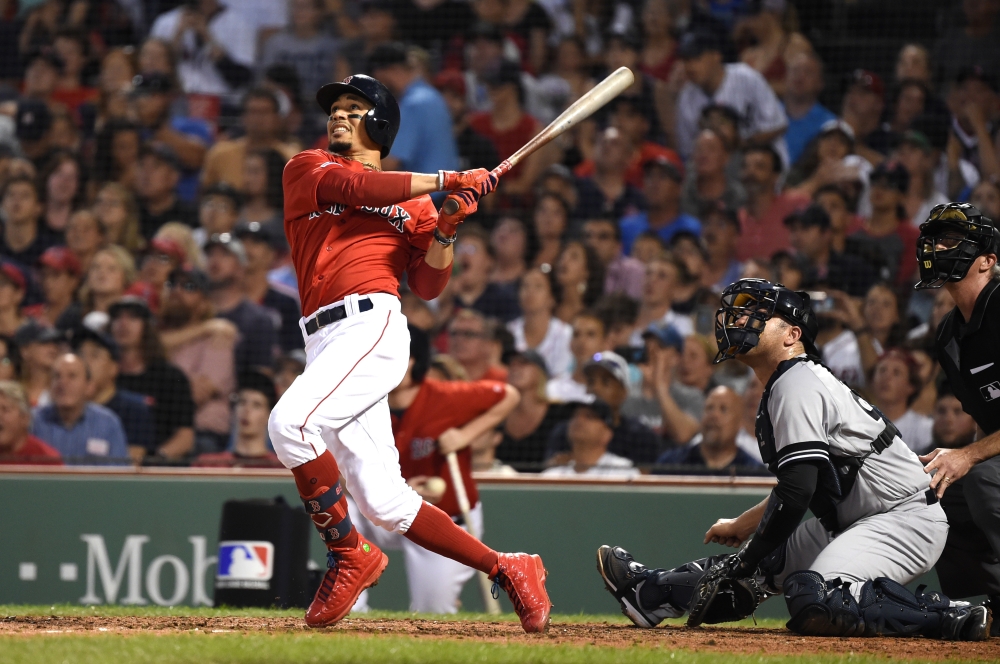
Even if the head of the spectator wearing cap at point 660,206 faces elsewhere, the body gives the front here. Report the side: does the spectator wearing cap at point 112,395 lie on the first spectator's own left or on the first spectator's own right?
on the first spectator's own right

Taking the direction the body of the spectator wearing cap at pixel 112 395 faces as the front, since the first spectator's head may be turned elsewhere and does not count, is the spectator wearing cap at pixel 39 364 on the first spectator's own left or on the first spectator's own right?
on the first spectator's own right

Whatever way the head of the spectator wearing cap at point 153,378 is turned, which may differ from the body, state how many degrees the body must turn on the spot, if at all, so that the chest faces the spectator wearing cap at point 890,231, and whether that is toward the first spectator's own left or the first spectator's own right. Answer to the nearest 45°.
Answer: approximately 135° to the first spectator's own left

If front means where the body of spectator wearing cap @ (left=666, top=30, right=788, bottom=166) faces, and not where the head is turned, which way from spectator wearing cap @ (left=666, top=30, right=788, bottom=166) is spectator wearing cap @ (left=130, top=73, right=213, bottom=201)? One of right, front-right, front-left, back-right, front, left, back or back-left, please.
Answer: front-right

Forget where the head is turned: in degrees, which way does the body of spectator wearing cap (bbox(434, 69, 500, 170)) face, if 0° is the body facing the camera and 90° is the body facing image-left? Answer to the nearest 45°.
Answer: approximately 45°

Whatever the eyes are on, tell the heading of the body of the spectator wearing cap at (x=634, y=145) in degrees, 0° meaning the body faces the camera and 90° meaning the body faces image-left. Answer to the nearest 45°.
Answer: approximately 45°

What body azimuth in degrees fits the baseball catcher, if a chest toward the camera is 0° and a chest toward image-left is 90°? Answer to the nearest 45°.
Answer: approximately 90°

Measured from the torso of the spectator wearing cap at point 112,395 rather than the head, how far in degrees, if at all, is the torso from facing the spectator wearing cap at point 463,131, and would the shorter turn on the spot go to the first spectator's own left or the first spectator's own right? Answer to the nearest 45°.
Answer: approximately 180°

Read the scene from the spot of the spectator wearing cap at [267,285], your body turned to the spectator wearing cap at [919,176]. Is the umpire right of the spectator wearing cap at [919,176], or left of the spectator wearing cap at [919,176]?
right

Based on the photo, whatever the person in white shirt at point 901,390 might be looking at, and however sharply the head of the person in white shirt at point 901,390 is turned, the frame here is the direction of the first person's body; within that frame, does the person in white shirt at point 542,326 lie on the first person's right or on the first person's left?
on the first person's right

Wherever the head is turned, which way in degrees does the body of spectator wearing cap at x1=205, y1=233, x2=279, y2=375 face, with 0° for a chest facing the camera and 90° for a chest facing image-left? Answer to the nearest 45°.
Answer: approximately 45°

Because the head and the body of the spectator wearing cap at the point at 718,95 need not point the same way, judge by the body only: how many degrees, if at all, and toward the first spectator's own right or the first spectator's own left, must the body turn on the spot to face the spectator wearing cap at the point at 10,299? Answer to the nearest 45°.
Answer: approximately 45° to the first spectator's own right

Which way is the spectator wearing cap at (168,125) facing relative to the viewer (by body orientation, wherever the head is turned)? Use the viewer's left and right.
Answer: facing the viewer and to the left of the viewer

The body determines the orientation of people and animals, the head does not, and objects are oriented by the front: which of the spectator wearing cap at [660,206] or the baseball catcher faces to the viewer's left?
the baseball catcher
